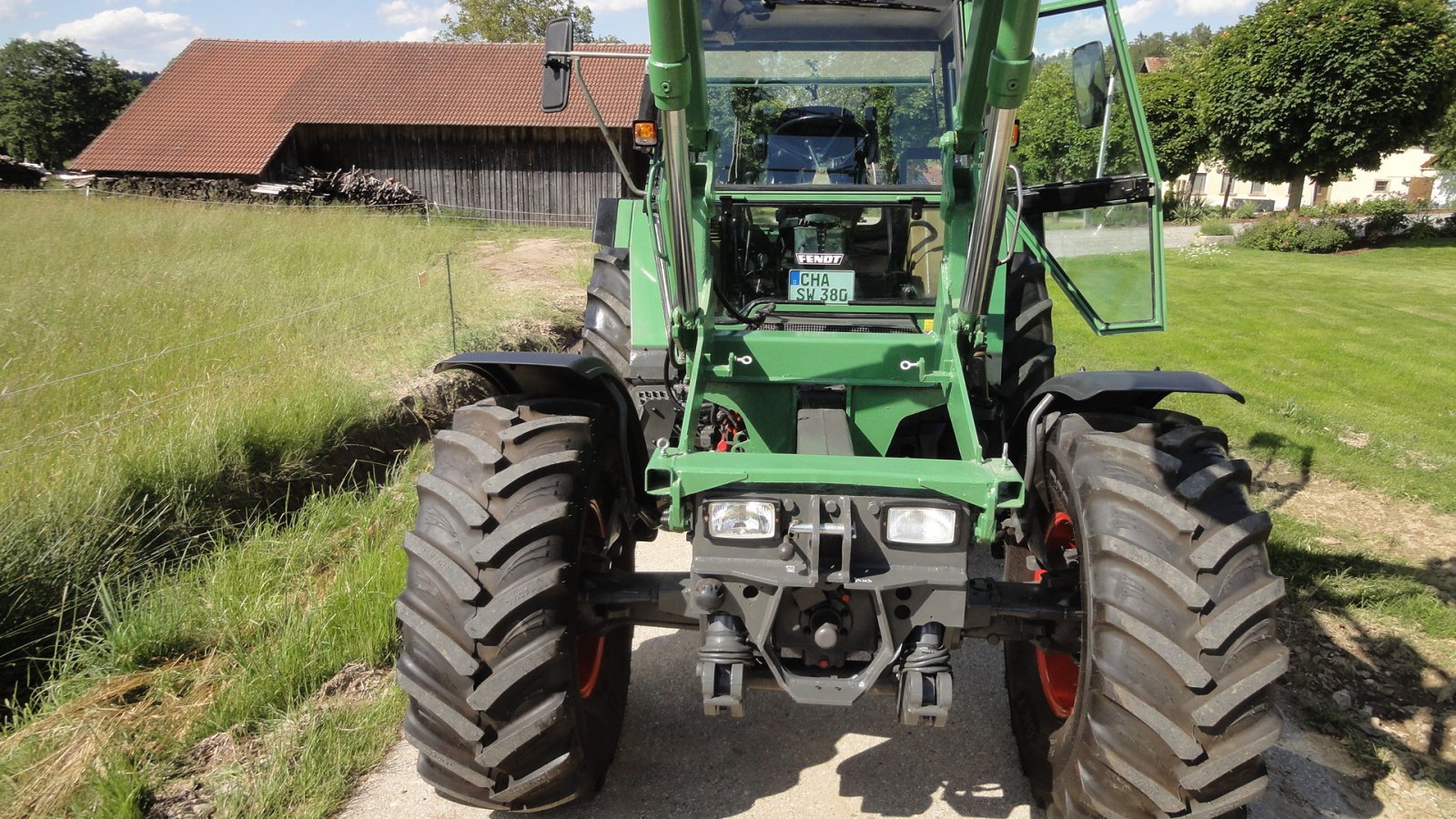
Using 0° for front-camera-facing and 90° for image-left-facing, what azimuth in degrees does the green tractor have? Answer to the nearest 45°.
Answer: approximately 0°

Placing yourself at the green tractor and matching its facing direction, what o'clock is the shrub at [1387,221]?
The shrub is roughly at 7 o'clock from the green tractor.

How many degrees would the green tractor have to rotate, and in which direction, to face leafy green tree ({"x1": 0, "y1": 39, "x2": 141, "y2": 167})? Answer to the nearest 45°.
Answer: approximately 135° to its right

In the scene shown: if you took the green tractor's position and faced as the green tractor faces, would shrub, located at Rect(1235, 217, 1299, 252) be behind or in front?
behind

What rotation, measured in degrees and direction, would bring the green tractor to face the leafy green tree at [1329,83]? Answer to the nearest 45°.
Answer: approximately 135° to its left

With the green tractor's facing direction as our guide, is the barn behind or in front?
behind

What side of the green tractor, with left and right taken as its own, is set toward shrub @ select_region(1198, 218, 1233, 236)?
back

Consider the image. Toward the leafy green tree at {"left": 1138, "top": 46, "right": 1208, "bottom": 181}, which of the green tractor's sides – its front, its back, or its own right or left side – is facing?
back

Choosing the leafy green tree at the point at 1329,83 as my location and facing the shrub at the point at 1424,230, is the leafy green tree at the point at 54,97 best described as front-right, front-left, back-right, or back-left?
back-right

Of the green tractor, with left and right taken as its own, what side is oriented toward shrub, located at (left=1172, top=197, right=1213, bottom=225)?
back
